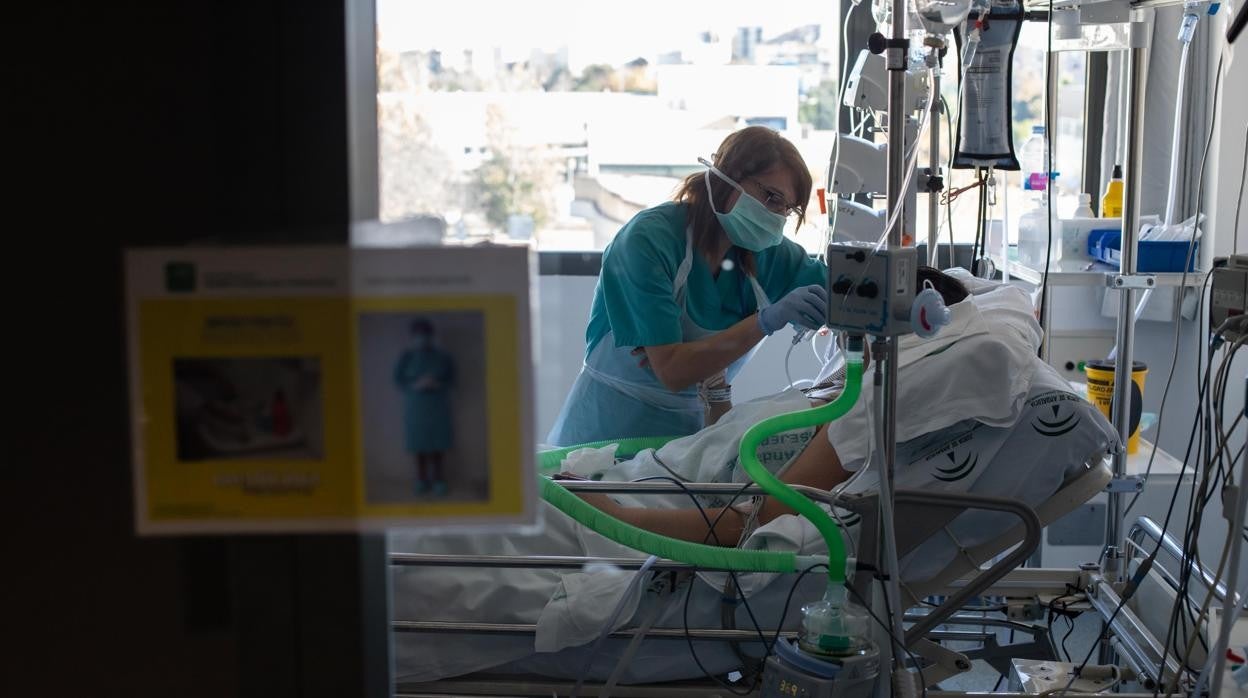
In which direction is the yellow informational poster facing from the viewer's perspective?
toward the camera

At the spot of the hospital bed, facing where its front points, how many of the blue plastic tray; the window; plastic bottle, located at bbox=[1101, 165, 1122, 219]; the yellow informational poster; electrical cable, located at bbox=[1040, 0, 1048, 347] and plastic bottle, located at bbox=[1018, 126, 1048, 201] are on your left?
1

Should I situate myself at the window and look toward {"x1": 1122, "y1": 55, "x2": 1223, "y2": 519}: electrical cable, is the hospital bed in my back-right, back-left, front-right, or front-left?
front-right

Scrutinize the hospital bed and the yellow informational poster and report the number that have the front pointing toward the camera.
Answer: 1

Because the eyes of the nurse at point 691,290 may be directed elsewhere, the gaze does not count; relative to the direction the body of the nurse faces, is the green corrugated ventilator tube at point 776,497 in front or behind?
in front

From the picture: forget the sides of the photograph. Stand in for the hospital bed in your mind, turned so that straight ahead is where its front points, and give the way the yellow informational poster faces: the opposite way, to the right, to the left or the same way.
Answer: to the left

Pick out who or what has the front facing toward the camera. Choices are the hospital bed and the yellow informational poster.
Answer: the yellow informational poster

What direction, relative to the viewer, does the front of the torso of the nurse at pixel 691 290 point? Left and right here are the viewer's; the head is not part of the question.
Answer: facing the viewer and to the right of the viewer

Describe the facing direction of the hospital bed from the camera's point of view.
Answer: facing to the left of the viewer
